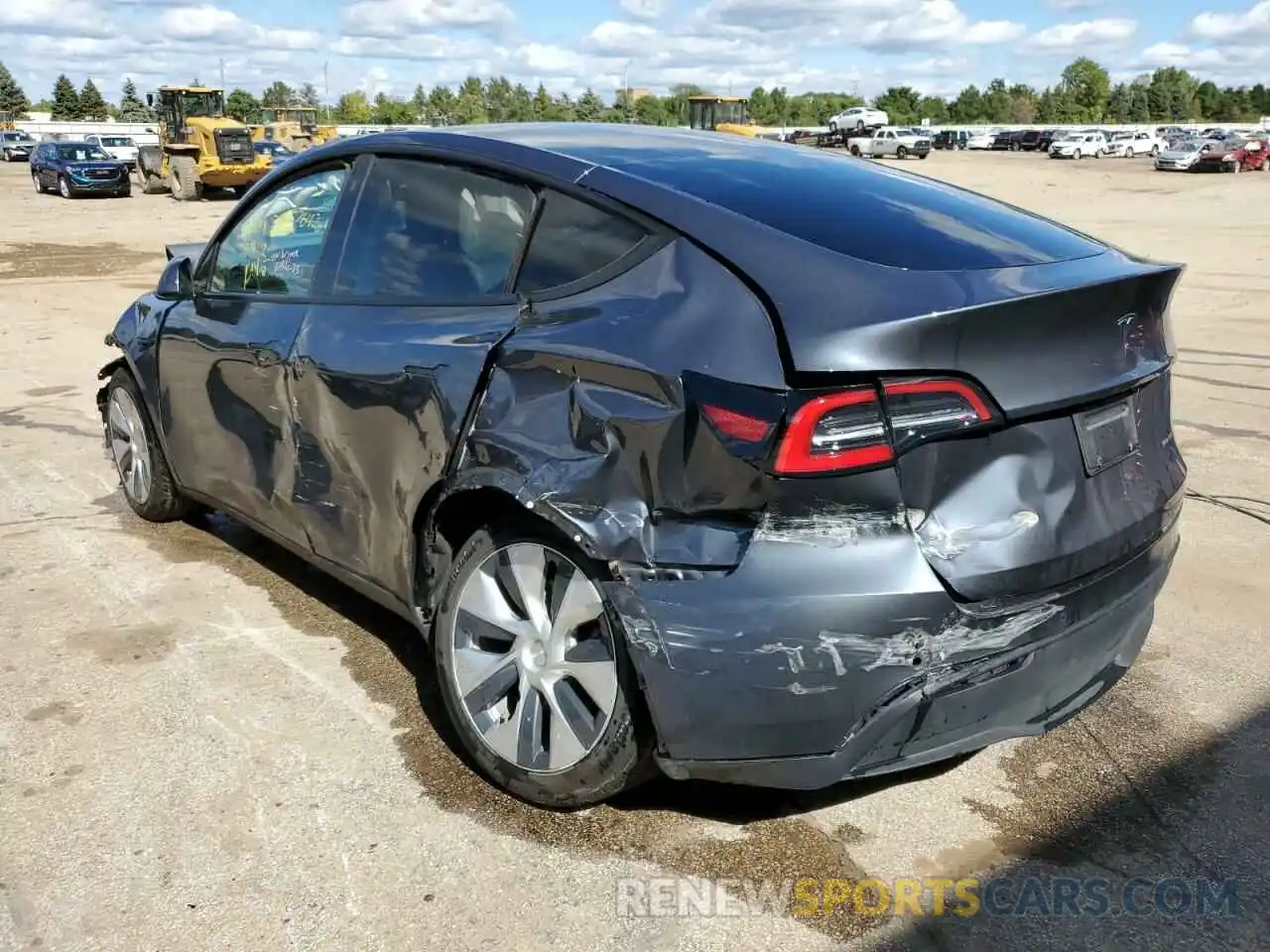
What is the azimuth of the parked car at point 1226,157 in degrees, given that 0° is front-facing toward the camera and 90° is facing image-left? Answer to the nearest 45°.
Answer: approximately 45°

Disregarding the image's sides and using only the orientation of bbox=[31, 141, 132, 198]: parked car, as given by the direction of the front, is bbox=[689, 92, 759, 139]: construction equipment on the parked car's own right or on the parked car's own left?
on the parked car's own left

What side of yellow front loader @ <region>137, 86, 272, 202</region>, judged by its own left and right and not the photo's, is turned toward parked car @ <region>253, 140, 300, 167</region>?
right

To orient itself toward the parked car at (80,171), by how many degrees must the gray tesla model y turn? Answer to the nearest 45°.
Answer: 0° — it already faces it

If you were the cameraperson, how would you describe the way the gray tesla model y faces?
facing away from the viewer and to the left of the viewer

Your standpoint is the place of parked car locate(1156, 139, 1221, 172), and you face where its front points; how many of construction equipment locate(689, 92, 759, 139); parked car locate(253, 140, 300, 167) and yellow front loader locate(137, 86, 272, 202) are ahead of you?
3

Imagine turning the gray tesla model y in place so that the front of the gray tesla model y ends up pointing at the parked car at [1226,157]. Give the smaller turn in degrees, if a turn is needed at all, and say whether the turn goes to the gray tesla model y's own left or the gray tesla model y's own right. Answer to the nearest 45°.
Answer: approximately 90° to the gray tesla model y's own right
